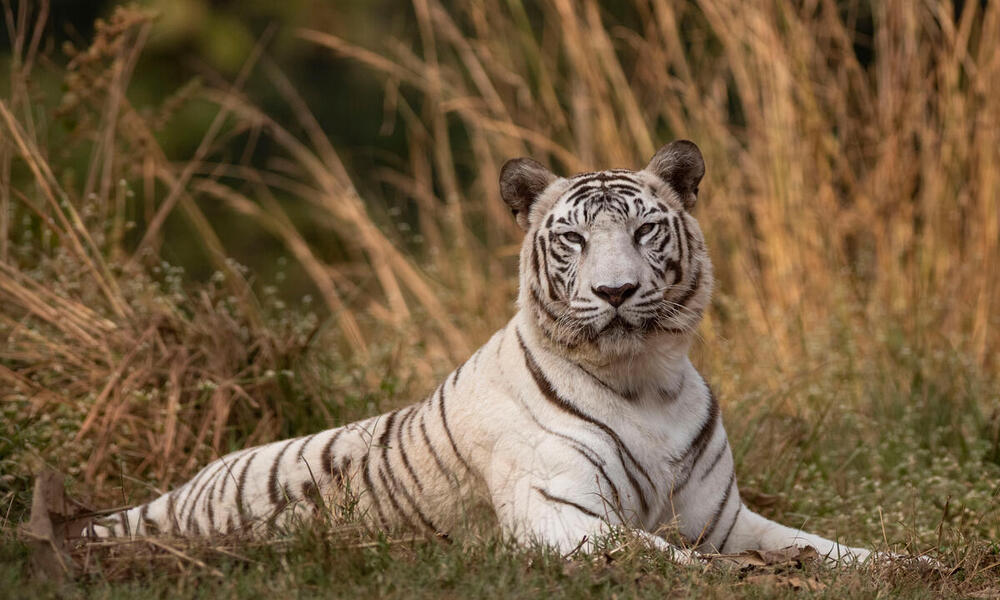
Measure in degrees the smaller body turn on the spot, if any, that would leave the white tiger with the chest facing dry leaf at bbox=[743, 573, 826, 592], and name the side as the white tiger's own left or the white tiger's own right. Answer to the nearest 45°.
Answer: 0° — it already faces it

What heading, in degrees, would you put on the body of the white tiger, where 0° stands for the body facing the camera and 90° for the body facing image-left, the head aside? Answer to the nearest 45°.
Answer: approximately 315°

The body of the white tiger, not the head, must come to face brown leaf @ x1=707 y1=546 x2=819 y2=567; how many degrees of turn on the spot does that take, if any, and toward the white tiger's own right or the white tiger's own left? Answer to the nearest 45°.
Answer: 0° — it already faces it
